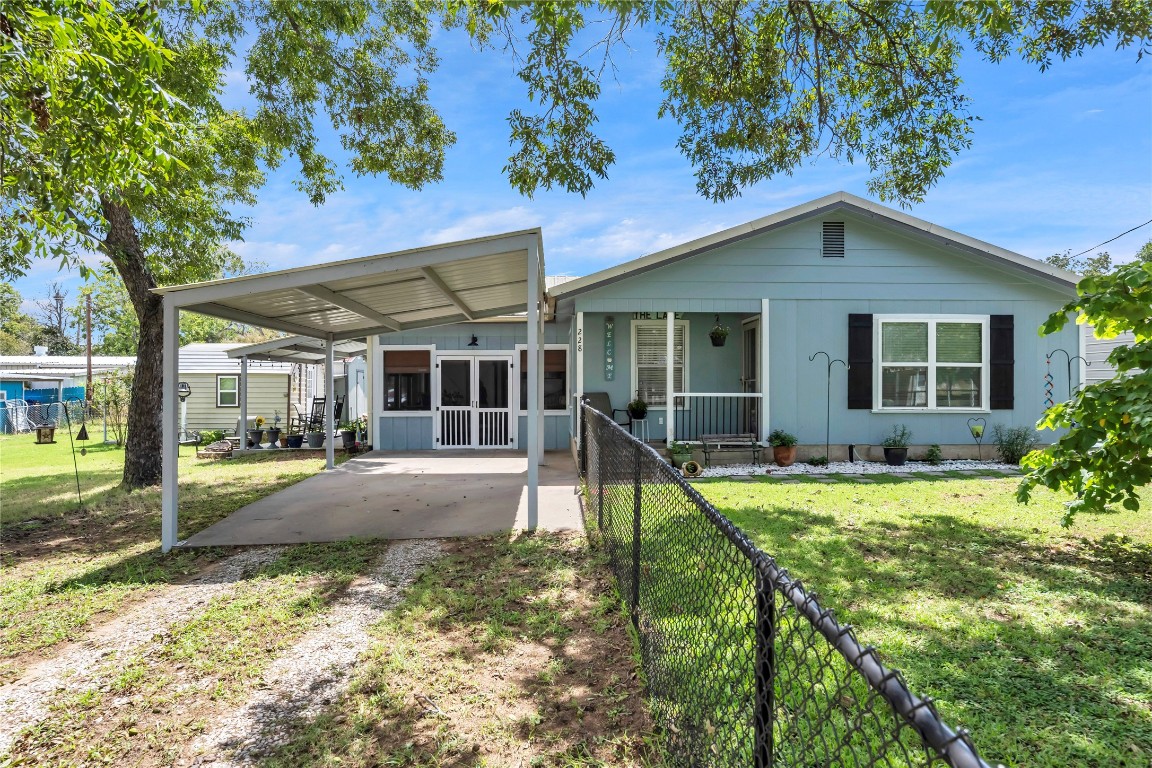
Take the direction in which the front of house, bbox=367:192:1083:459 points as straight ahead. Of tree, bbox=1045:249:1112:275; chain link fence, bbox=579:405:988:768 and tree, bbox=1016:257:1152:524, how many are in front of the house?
2

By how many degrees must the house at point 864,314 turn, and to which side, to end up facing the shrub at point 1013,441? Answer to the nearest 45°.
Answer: approximately 90° to its left

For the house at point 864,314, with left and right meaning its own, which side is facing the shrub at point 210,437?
right

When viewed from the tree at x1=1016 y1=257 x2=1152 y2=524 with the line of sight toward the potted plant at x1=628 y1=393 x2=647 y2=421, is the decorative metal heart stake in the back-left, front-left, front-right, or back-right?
front-right

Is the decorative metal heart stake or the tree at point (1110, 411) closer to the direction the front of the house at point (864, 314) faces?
the tree

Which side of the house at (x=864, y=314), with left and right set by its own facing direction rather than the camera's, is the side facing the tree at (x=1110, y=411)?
front

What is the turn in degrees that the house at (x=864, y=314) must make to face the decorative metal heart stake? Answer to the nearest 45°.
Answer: approximately 90° to its left

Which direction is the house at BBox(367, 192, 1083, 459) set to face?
toward the camera

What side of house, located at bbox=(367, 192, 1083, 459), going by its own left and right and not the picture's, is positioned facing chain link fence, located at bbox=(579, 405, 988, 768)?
front

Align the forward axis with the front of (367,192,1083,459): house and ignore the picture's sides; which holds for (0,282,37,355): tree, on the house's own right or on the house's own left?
on the house's own right
